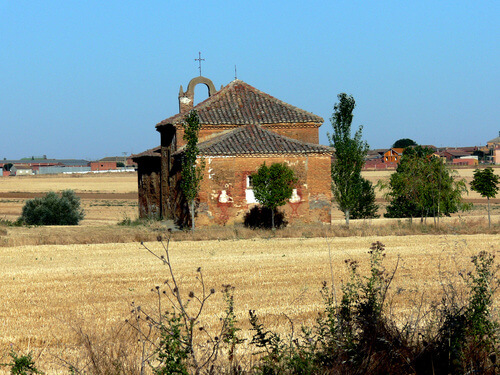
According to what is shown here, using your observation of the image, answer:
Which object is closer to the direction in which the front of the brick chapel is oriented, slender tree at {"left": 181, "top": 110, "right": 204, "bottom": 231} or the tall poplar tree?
the slender tree

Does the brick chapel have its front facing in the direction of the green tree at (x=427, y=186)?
no

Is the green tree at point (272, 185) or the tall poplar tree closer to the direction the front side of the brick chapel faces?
the green tree
